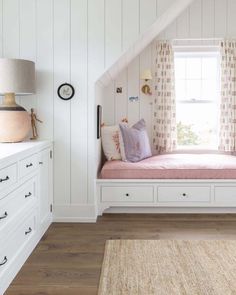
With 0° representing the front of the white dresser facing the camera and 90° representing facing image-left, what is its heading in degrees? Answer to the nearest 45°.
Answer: approximately 315°

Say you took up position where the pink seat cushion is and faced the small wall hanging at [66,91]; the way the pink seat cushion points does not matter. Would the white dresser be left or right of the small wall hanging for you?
left

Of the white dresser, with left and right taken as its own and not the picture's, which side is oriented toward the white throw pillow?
left

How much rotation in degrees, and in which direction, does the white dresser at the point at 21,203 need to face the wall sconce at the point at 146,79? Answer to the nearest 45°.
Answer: approximately 90° to its left

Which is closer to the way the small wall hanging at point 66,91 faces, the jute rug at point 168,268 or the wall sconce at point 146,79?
the jute rug

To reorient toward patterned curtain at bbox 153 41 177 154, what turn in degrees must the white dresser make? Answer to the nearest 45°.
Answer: approximately 90° to its left

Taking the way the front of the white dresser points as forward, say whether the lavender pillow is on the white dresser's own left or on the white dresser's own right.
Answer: on the white dresser's own left

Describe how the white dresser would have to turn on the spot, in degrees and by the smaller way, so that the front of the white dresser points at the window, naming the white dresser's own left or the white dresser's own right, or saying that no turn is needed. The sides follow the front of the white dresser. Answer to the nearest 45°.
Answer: approximately 90° to the white dresser's own left
